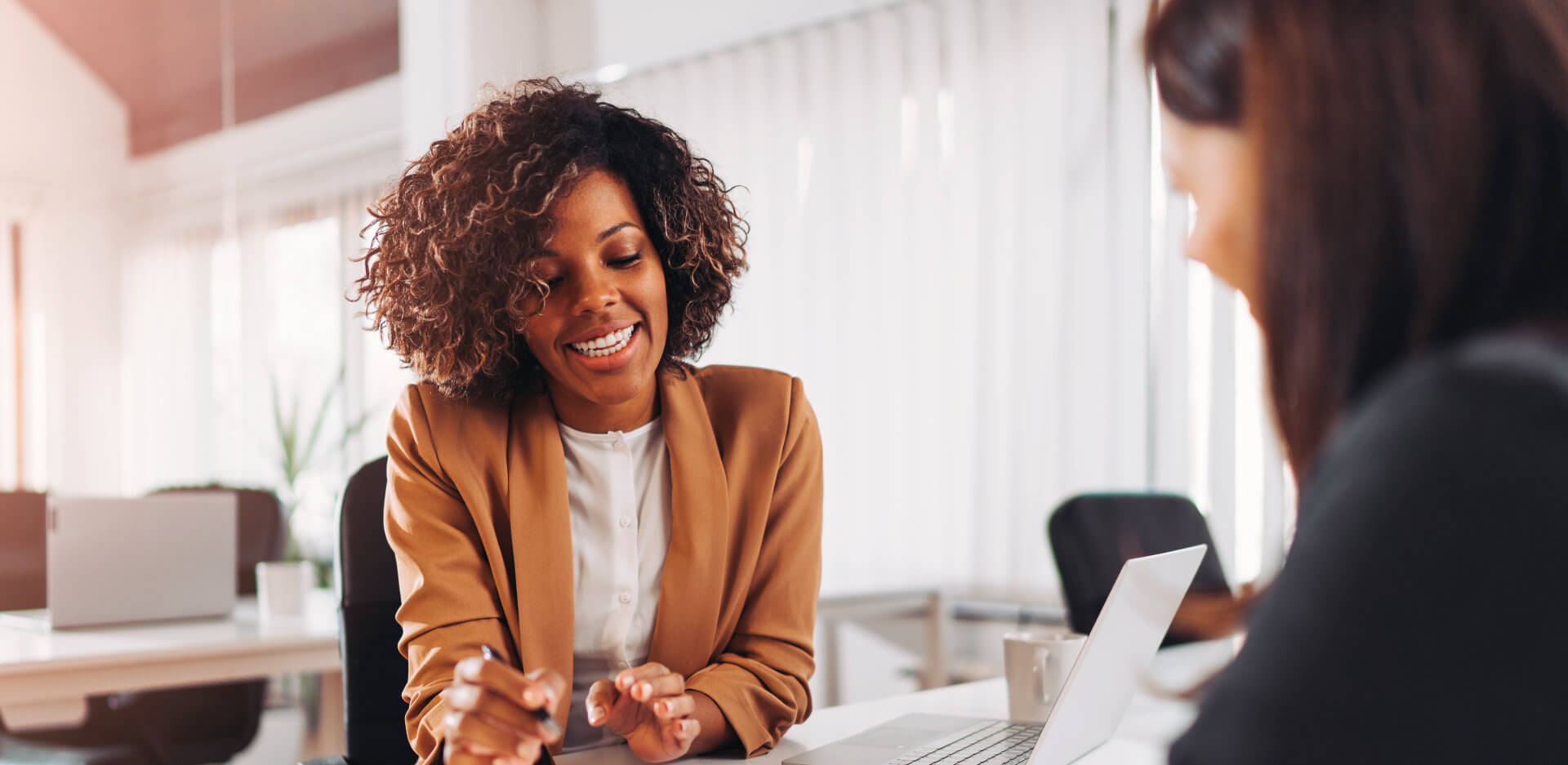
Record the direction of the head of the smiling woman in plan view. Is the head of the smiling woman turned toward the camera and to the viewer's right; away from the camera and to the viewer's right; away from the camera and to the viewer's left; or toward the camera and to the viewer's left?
toward the camera and to the viewer's right

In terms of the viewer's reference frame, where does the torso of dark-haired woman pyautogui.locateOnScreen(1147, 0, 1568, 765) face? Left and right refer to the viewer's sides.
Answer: facing away from the viewer and to the left of the viewer

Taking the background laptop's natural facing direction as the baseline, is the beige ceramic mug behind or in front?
behind

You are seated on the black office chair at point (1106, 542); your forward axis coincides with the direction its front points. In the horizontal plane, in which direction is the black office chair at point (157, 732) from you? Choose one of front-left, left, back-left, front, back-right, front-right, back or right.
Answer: right

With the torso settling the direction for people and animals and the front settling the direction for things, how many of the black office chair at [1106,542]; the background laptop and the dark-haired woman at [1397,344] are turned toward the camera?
1

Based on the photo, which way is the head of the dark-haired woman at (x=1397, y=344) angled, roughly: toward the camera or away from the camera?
away from the camera

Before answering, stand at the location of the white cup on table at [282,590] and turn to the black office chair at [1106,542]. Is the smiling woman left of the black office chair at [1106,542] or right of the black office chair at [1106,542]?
right

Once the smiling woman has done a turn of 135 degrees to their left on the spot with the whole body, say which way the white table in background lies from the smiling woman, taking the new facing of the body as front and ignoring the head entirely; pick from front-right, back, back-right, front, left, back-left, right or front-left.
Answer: left

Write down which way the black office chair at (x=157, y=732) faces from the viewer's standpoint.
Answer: facing the viewer and to the left of the viewer
